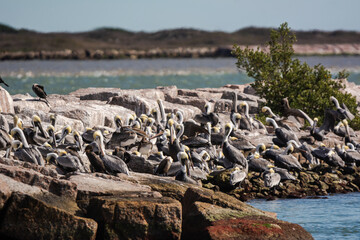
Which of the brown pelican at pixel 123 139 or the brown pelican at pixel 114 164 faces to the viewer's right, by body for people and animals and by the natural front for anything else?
the brown pelican at pixel 123 139

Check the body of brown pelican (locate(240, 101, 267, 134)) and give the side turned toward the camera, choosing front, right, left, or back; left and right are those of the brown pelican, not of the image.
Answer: left

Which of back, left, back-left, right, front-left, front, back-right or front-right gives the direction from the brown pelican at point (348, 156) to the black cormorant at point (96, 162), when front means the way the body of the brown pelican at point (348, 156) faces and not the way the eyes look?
front-left
